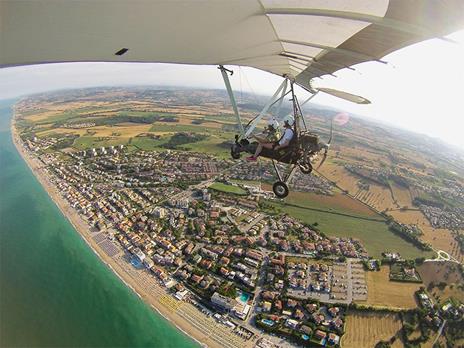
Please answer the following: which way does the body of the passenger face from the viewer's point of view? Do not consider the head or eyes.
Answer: to the viewer's left

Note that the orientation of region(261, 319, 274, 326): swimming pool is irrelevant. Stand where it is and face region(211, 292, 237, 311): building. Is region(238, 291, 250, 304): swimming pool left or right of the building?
right

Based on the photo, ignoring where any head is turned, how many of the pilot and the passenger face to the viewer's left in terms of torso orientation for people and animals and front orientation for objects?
2

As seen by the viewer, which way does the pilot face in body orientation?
to the viewer's left
